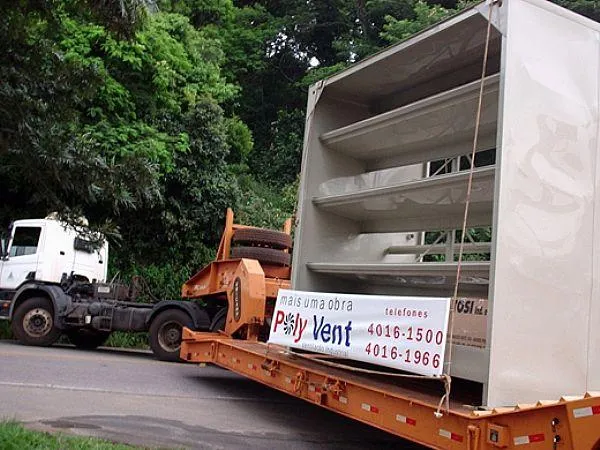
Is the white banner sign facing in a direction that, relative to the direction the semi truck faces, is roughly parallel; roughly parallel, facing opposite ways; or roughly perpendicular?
roughly perpendicular

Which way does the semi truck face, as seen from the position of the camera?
facing away from the viewer and to the left of the viewer

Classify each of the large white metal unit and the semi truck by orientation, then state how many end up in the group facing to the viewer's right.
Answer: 0

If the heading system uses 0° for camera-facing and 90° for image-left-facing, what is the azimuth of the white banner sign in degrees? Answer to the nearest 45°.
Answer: approximately 45°

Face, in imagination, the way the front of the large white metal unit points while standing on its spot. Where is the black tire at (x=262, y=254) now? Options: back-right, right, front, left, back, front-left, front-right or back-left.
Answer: right

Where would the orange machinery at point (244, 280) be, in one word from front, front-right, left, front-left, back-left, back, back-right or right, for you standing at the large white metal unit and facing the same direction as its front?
right

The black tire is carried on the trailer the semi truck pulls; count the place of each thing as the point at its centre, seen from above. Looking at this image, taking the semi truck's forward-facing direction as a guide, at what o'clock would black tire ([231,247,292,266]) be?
The black tire is roughly at 6 o'clock from the semi truck.

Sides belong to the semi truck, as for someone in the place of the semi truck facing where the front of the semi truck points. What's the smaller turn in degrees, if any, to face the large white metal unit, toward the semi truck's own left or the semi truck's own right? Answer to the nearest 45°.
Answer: approximately 180°

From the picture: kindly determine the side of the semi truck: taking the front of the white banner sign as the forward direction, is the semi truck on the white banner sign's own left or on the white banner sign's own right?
on the white banner sign's own right
